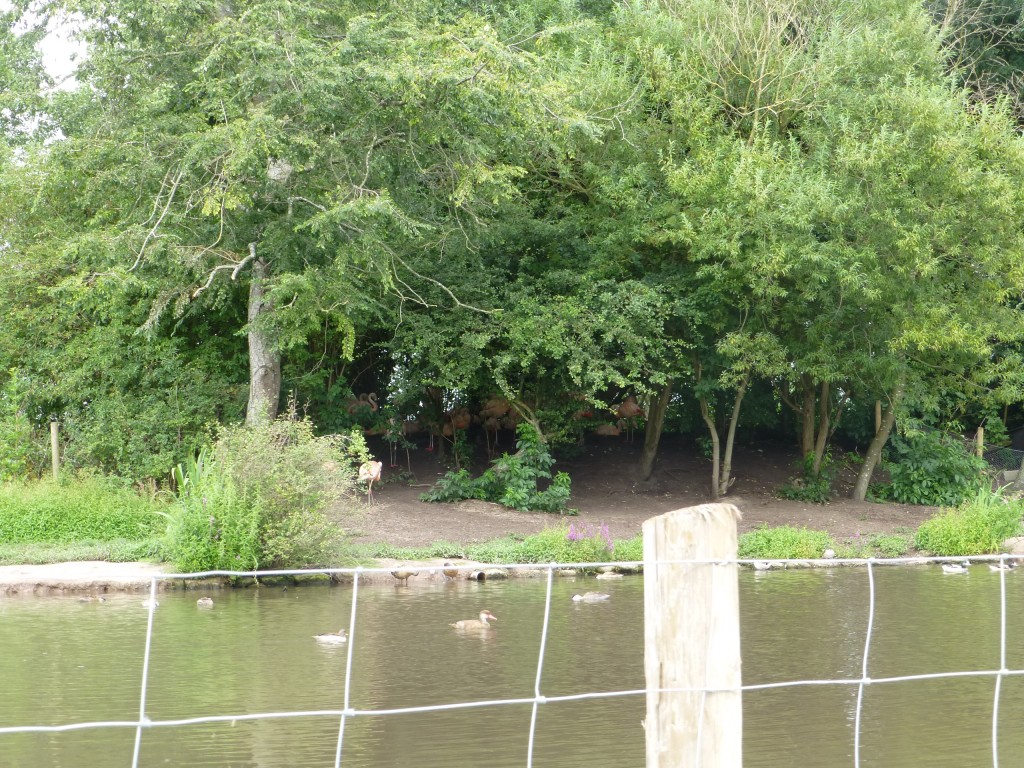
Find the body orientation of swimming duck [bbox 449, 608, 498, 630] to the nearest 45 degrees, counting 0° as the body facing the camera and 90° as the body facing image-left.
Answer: approximately 270°

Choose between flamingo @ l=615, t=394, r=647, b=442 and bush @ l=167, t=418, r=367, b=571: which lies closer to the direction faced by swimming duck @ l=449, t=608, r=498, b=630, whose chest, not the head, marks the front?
the flamingo

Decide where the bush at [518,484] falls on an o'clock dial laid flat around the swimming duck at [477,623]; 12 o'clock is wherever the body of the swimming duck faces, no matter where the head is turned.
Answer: The bush is roughly at 9 o'clock from the swimming duck.

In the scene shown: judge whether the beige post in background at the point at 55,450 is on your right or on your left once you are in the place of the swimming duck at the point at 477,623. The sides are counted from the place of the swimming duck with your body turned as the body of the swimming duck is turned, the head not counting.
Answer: on your left

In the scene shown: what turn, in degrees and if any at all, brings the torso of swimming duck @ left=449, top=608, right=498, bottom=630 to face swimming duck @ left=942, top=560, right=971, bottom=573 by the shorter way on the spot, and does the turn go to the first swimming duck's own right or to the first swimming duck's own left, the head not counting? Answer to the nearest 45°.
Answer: approximately 45° to the first swimming duck's own left

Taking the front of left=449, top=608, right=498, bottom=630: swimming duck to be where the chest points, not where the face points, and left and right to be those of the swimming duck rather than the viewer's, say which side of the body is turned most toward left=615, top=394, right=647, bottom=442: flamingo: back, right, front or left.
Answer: left

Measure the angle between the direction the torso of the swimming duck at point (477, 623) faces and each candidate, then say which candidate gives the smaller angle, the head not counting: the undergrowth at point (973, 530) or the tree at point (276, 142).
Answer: the undergrowth
